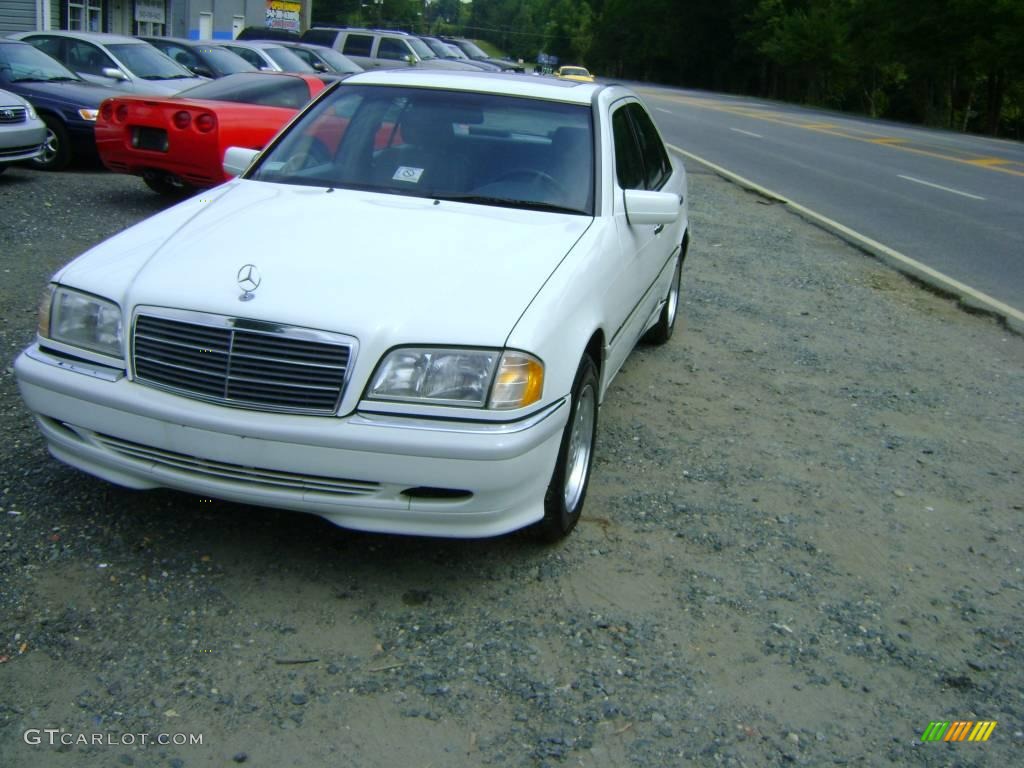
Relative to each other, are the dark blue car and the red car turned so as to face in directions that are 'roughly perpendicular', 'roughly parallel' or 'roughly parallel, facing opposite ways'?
roughly perpendicular

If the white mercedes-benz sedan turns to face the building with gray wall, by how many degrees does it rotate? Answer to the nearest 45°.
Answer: approximately 135° to its right

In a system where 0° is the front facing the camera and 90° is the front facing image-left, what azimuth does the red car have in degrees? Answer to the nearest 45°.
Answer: approximately 225°

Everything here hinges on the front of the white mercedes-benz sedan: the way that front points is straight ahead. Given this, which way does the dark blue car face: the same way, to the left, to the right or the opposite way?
to the left

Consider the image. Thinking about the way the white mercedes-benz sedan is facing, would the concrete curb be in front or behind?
behind

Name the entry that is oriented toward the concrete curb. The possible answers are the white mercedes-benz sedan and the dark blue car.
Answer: the dark blue car

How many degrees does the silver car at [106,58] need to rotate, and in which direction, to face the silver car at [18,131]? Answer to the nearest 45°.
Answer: approximately 45° to its right

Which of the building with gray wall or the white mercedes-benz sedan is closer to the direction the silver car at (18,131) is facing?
the white mercedes-benz sedan

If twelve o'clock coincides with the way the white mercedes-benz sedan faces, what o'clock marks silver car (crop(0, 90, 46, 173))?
The silver car is roughly at 4 o'clock from the white mercedes-benz sedan.

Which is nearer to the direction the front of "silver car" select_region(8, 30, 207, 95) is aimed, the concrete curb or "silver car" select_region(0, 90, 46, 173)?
the concrete curb

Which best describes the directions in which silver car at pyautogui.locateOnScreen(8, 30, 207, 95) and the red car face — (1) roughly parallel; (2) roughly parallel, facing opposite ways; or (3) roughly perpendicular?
roughly perpendicular

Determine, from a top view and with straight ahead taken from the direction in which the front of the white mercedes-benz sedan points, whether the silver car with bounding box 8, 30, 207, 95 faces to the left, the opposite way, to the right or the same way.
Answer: to the left
